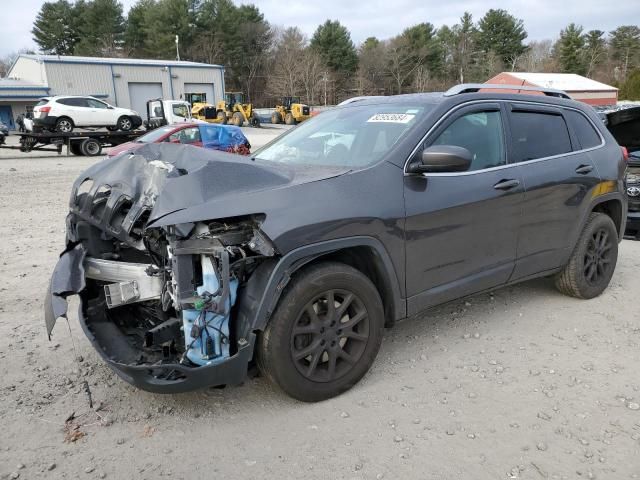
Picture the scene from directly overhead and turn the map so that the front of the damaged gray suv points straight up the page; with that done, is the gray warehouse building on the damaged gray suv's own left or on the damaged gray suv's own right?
on the damaged gray suv's own right

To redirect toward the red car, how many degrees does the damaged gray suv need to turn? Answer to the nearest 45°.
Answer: approximately 135° to its right

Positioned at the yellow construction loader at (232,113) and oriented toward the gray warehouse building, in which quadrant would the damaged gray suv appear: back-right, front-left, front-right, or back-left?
back-left

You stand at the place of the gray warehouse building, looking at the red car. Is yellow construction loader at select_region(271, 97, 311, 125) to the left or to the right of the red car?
left

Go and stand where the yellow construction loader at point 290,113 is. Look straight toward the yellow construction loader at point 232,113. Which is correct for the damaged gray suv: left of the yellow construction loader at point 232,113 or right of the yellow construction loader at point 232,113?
left

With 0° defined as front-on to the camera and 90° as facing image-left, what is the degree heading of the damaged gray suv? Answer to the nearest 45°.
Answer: approximately 45°

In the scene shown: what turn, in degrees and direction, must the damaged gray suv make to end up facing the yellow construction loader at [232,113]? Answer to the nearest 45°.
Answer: approximately 135° to its right

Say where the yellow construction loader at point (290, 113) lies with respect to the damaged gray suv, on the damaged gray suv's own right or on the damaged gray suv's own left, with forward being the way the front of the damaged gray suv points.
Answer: on the damaged gray suv's own right
